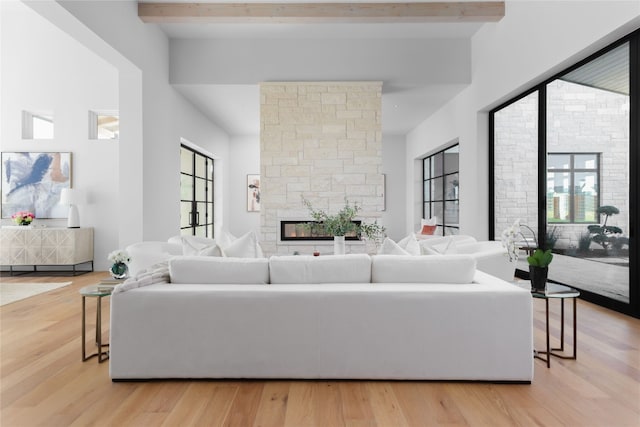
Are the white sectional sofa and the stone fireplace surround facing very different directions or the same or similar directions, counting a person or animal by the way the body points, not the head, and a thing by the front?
very different directions

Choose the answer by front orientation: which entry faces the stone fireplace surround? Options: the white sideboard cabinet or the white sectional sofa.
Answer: the white sectional sofa

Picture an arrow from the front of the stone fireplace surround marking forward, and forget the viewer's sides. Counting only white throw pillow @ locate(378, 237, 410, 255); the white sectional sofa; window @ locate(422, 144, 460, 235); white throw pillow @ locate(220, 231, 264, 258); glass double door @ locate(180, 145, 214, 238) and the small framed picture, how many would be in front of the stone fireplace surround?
3

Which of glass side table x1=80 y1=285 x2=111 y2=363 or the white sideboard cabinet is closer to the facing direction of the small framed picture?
the glass side table

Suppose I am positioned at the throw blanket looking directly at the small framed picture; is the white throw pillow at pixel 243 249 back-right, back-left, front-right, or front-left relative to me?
front-right

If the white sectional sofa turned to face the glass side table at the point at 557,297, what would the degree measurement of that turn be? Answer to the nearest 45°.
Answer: approximately 90° to its right

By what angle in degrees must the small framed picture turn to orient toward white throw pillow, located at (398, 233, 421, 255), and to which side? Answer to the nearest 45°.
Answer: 0° — it already faces it

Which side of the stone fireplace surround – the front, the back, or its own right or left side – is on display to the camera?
front

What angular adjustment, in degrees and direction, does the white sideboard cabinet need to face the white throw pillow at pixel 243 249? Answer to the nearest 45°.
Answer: approximately 45° to its left

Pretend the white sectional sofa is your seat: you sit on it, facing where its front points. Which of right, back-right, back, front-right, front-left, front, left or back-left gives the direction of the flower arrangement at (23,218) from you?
front-left

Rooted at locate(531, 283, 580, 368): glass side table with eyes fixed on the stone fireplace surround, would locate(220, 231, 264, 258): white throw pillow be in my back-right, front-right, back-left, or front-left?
front-left

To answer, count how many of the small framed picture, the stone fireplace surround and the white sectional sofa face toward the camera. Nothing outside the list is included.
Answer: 2

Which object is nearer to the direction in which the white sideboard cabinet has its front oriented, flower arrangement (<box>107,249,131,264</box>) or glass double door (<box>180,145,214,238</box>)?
the flower arrangement

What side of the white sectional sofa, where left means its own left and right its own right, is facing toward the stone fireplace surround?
front

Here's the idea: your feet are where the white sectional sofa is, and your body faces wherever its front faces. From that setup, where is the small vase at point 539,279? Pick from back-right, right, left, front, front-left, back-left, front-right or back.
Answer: right

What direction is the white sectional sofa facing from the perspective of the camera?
away from the camera

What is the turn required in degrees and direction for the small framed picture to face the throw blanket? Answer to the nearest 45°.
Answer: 0° — it already faces it
